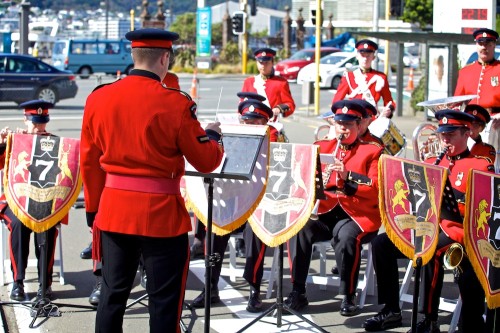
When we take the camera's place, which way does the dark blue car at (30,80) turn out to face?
facing to the left of the viewer

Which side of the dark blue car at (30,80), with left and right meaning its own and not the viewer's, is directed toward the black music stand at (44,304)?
left

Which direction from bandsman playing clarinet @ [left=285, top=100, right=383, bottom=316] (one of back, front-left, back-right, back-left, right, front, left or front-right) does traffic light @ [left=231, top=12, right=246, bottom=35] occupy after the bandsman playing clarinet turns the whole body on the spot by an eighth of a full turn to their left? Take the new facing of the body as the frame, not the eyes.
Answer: back

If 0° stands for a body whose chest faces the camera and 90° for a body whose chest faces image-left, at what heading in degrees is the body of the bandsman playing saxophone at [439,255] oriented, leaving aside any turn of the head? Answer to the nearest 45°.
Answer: approximately 45°

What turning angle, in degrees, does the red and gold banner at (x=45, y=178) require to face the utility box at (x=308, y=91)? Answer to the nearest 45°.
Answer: approximately 180°

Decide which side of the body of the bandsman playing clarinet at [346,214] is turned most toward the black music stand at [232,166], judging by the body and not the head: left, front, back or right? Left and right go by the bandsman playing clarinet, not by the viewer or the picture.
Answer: front

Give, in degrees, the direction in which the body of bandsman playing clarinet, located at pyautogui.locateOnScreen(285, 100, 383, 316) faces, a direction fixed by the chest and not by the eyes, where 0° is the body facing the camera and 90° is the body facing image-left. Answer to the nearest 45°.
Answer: approximately 45°
